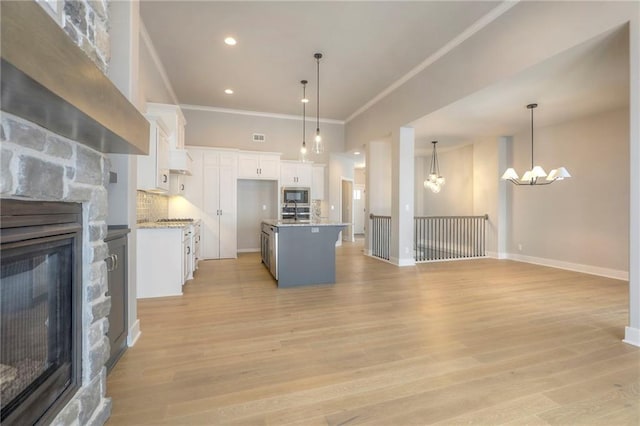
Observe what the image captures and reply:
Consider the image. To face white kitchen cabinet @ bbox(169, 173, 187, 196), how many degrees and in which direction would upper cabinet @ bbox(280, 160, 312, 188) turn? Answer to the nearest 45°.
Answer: approximately 45° to its right

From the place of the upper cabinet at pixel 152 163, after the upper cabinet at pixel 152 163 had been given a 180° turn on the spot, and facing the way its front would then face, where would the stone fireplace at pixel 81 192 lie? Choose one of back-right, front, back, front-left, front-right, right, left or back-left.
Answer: left

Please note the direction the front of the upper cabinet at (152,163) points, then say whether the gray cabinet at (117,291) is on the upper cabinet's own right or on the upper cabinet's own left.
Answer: on the upper cabinet's own right

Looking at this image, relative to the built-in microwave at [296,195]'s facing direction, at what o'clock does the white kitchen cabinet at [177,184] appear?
The white kitchen cabinet is roughly at 2 o'clock from the built-in microwave.

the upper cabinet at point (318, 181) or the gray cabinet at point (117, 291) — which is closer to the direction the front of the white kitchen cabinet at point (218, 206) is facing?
the gray cabinet

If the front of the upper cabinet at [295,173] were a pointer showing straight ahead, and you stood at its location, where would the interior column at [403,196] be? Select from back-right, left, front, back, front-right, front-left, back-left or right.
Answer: front-left

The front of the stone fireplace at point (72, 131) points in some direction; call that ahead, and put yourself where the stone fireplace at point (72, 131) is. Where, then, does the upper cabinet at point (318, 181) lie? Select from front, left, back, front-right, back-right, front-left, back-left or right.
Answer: left

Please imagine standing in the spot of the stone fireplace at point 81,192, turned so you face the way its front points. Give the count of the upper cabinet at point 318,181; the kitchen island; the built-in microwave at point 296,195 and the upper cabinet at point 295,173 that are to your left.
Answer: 4

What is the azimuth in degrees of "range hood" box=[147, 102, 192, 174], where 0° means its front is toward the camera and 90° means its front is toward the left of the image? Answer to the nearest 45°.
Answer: approximately 270°

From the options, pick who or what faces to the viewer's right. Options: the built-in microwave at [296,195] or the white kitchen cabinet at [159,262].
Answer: the white kitchen cabinet

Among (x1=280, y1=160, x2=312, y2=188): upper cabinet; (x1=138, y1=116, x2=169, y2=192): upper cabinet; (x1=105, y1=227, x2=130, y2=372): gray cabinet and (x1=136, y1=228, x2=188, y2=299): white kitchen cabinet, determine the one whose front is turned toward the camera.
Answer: (x1=280, y1=160, x2=312, y2=188): upper cabinet

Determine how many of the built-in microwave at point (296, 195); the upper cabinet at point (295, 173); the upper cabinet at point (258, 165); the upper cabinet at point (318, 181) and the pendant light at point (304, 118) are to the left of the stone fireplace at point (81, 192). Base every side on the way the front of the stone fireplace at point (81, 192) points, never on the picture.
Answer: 5

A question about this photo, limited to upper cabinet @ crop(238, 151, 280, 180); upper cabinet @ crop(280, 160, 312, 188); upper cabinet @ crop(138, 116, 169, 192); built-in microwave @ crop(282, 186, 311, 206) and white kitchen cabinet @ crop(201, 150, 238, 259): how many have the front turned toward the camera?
4
